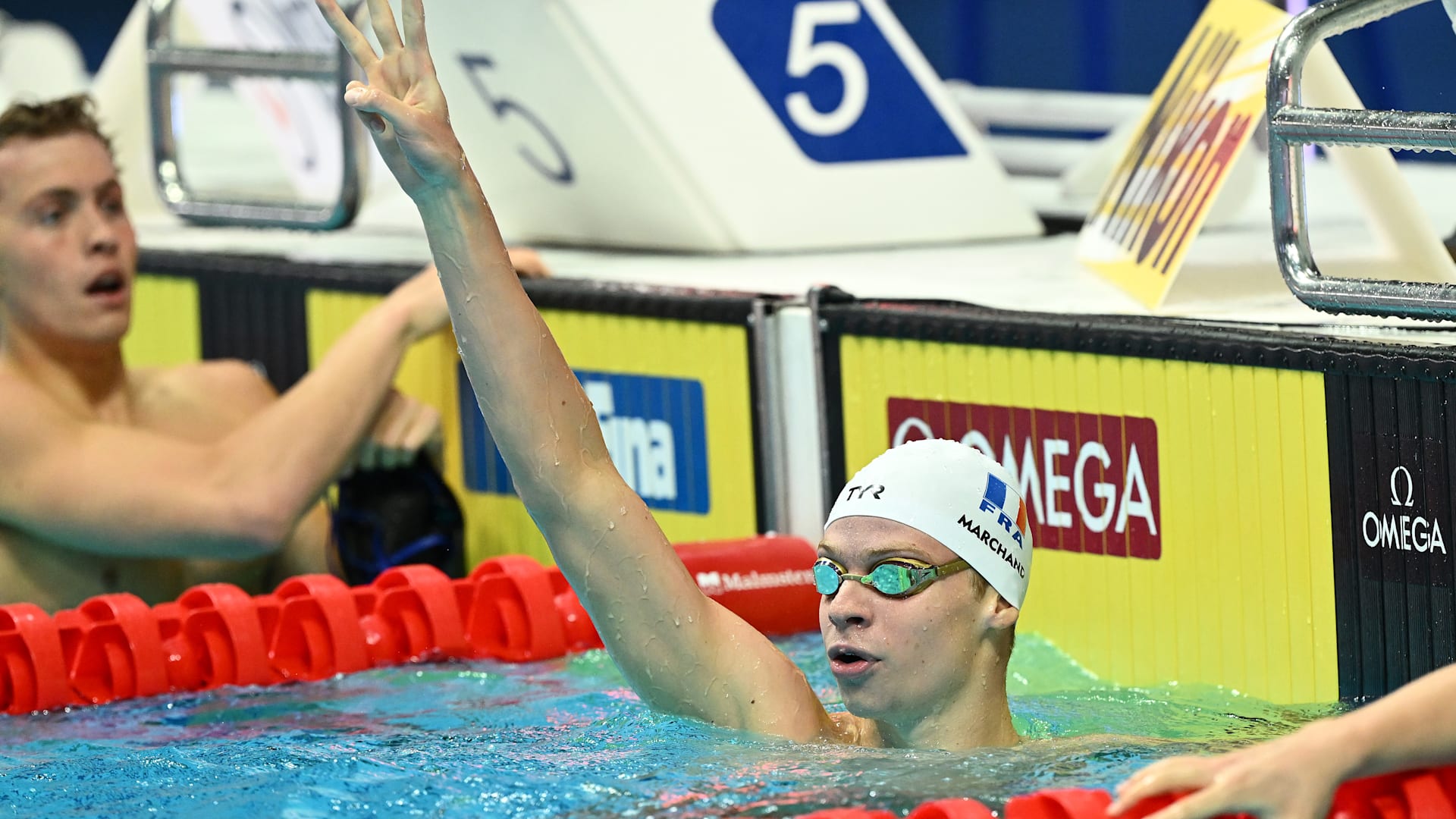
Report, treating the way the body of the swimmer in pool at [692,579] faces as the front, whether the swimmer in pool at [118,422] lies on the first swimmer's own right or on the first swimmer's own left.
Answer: on the first swimmer's own right

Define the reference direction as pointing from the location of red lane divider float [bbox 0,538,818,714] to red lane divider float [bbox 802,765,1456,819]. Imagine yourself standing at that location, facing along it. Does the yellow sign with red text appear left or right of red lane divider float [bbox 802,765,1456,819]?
left

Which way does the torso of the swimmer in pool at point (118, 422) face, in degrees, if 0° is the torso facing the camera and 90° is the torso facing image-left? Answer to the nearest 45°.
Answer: approximately 315°

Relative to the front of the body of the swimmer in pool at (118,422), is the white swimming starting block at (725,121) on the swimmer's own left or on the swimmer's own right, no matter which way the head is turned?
on the swimmer's own left

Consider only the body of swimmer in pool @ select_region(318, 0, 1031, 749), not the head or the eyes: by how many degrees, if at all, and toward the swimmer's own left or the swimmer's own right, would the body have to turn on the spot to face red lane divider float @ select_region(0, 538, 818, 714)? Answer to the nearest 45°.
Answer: approximately 90° to the swimmer's own right

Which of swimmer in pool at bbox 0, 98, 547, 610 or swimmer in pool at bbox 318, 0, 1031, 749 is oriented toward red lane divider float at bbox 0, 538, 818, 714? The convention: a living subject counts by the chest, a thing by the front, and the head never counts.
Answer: swimmer in pool at bbox 0, 98, 547, 610

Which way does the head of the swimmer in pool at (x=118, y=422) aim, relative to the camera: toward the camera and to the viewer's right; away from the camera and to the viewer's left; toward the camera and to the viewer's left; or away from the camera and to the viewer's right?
toward the camera and to the viewer's right

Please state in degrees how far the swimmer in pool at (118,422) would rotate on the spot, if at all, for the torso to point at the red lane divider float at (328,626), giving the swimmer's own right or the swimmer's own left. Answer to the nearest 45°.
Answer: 0° — they already face it

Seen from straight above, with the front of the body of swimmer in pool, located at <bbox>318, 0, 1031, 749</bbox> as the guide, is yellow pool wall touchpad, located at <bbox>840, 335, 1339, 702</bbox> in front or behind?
behind

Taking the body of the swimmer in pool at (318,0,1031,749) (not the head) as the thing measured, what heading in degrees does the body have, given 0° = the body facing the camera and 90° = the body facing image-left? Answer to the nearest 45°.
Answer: approximately 45°

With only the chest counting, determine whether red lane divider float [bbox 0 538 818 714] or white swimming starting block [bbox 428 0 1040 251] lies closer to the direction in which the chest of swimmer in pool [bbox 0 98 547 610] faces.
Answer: the red lane divider float

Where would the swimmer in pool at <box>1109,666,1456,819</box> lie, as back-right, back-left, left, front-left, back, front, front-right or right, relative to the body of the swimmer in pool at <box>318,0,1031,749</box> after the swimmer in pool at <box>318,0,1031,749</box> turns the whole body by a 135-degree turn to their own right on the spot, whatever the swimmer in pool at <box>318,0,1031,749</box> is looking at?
back-right

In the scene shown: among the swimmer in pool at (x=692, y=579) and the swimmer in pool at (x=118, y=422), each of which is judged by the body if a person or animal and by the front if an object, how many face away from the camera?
0

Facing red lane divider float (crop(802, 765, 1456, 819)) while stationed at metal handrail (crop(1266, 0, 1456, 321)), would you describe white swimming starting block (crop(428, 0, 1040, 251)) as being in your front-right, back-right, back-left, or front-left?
back-right

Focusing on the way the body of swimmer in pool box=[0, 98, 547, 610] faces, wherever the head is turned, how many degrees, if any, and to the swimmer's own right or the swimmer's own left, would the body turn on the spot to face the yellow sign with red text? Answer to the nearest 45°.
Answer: approximately 45° to the swimmer's own left
